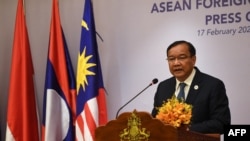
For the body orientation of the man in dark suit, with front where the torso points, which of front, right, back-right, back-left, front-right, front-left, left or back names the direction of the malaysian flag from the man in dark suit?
front-right

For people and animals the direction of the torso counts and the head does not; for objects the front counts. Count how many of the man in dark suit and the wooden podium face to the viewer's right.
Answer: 0

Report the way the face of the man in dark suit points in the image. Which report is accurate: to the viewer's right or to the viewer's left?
to the viewer's left

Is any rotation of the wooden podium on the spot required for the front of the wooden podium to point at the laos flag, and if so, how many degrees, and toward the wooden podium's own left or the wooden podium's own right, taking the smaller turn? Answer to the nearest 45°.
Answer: approximately 90° to the wooden podium's own right

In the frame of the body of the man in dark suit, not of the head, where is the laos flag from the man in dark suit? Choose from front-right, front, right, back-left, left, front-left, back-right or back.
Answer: front-right

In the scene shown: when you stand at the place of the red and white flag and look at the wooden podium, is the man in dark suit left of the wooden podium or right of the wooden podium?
left

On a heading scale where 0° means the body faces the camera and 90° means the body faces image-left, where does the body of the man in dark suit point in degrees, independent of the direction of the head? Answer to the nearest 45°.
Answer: approximately 45°

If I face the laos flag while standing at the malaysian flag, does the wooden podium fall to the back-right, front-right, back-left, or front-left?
back-left
